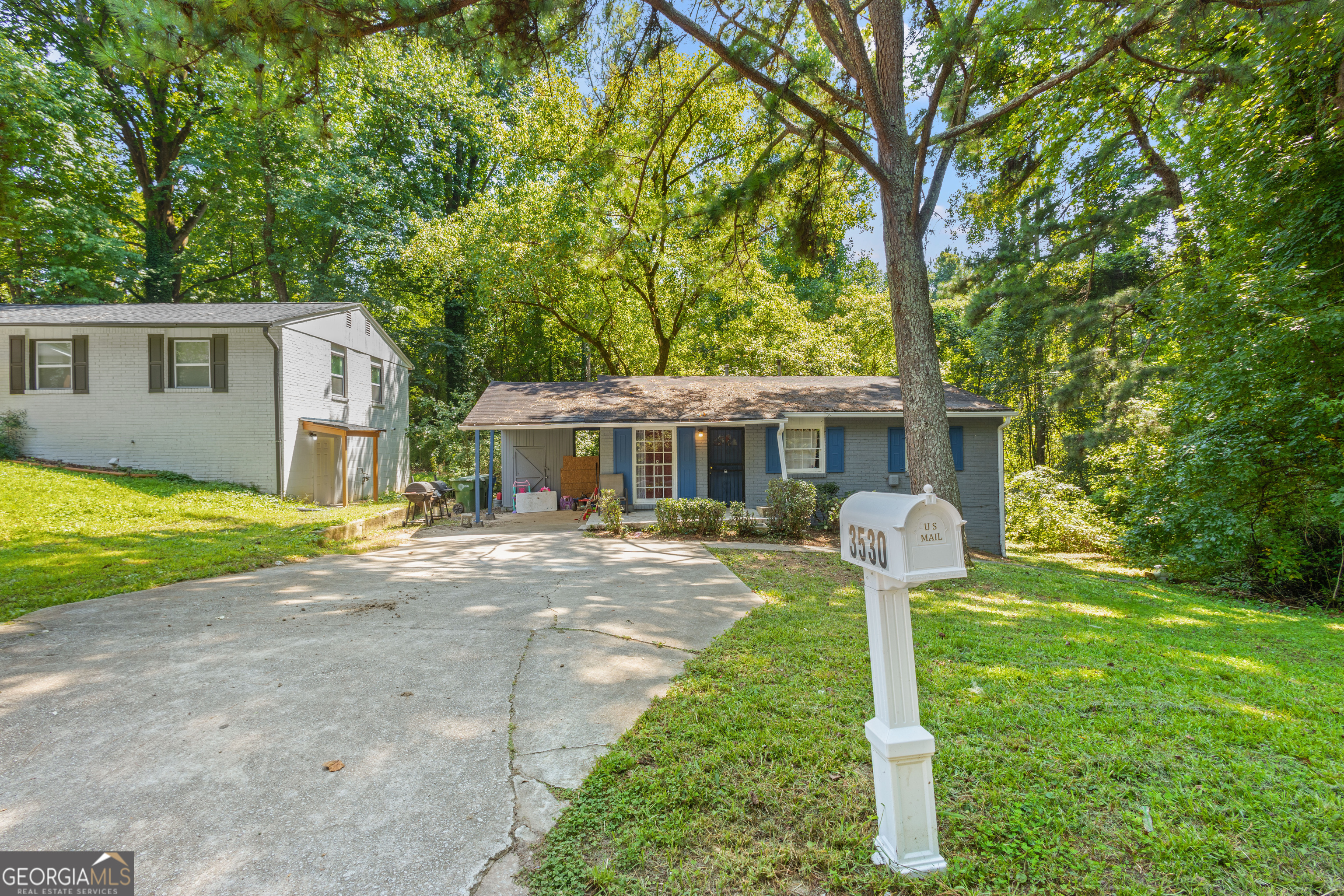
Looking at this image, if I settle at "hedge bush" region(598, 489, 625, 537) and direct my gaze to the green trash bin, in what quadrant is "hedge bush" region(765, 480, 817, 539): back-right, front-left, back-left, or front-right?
back-right

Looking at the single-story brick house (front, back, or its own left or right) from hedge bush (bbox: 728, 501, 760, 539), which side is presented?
front

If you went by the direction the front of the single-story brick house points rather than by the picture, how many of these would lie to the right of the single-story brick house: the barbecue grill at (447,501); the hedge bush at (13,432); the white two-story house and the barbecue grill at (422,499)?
4

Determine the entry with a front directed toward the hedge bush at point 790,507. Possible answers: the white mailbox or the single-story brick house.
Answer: the single-story brick house

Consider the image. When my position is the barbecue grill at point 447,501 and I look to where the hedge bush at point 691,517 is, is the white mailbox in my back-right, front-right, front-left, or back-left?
front-right

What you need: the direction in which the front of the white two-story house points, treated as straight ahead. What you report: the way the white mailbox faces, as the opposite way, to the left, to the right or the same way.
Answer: the same way

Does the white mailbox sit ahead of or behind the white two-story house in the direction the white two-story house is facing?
ahead

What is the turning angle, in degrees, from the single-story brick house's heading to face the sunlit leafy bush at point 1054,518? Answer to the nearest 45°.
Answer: approximately 90° to its left

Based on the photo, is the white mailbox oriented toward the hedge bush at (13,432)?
no

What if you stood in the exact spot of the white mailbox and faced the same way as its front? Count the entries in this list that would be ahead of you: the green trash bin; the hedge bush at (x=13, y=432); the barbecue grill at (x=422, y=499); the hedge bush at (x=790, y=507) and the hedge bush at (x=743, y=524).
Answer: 0

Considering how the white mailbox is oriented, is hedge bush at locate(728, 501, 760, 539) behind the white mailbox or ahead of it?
behind

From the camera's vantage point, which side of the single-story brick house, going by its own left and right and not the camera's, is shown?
front

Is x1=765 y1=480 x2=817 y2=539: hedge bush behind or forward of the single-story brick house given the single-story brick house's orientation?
forward

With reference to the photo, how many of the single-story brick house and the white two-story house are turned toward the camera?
2

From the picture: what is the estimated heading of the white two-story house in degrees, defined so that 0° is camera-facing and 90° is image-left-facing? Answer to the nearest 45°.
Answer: approximately 0°

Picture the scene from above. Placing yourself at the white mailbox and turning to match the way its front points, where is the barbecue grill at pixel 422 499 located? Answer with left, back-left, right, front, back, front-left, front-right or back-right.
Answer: back

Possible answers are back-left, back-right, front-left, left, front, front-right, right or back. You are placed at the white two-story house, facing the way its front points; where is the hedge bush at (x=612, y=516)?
front-left
